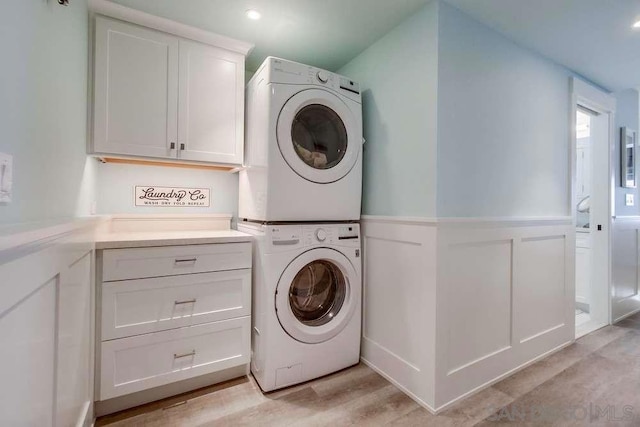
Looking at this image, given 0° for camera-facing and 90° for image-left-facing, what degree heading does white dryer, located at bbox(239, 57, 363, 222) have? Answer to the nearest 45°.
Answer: approximately 315°

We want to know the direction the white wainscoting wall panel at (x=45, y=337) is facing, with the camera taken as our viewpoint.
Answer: facing to the right of the viewer

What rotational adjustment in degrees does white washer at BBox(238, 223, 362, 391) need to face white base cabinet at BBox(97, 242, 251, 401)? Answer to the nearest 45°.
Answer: approximately 135° to its right

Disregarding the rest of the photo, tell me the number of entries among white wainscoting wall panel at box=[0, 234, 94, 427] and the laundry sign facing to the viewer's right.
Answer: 1

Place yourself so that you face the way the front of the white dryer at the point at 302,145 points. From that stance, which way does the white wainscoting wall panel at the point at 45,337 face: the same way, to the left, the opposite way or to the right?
to the left

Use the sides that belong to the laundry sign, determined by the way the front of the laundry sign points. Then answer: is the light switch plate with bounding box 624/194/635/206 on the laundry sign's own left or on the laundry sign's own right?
on the laundry sign's own left

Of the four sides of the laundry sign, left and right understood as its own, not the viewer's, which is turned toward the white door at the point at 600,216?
left

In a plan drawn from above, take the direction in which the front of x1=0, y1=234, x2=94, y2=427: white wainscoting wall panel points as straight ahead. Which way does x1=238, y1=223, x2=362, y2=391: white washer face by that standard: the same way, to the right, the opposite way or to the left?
to the right
